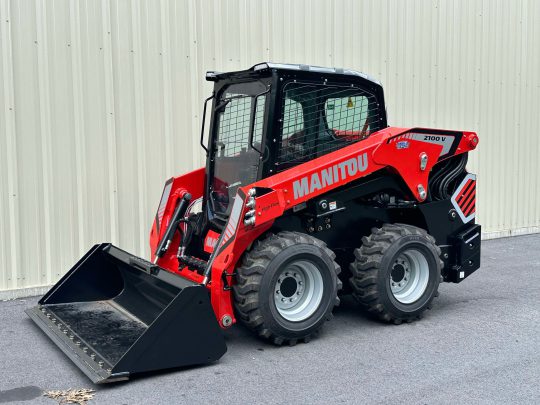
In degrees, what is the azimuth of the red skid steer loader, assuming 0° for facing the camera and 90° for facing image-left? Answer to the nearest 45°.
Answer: approximately 45°
